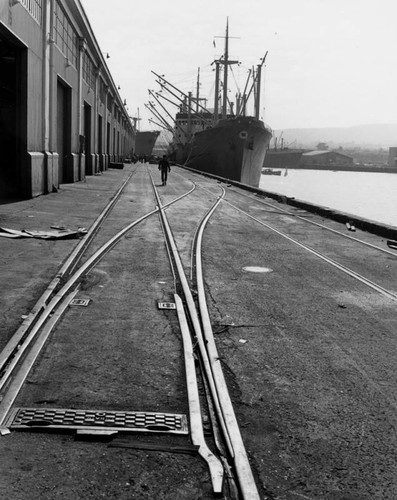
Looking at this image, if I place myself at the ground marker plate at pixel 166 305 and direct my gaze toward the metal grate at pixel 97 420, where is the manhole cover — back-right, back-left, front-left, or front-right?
back-left

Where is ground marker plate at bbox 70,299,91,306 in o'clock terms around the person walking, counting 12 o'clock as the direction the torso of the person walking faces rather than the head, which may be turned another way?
The ground marker plate is roughly at 6 o'clock from the person walking.

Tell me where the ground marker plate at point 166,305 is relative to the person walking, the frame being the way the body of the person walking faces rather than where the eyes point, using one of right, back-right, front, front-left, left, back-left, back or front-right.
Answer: back

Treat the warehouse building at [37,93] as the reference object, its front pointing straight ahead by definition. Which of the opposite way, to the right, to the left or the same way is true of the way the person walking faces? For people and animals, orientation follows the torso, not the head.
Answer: to the left

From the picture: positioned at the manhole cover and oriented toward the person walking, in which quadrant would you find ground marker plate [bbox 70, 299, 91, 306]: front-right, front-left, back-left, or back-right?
back-left

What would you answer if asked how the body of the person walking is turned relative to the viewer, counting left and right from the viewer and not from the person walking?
facing away from the viewer

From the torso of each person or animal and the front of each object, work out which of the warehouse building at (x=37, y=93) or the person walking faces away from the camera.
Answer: the person walking

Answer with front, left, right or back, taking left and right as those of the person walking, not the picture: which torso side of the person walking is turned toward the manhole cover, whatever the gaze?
back

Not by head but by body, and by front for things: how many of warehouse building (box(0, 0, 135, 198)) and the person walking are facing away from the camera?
1

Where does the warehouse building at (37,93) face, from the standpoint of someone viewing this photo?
facing to the right of the viewer

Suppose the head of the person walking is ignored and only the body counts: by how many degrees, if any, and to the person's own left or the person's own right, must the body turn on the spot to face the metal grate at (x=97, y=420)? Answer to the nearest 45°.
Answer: approximately 180°

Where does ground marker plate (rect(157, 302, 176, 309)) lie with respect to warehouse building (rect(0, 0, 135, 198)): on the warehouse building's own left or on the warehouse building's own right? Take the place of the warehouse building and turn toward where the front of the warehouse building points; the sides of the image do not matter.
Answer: on the warehouse building's own right
